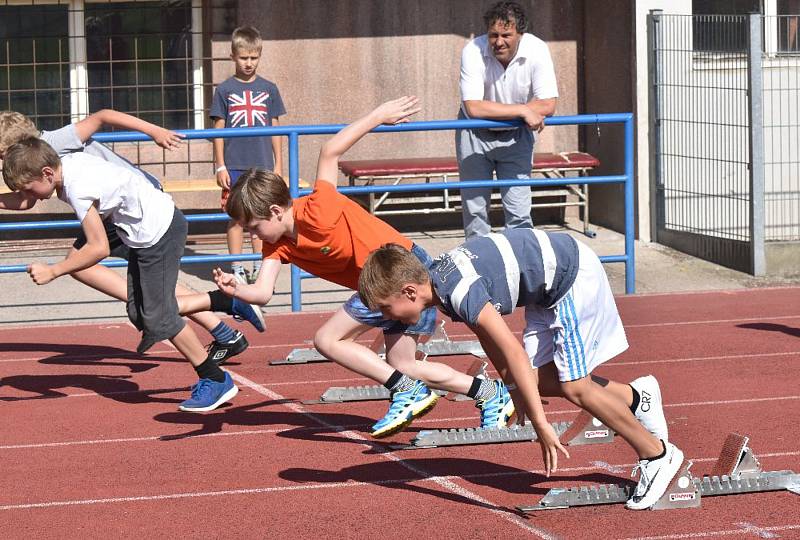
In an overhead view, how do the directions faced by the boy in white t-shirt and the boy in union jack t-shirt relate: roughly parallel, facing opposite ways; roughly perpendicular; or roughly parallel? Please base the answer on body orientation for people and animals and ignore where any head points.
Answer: roughly perpendicular

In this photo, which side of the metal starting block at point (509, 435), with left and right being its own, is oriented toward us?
left

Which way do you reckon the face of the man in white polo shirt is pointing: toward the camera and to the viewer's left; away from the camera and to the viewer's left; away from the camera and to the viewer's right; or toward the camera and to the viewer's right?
toward the camera and to the viewer's left

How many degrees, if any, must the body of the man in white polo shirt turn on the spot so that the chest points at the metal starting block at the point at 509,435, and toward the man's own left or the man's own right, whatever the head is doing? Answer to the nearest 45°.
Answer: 0° — they already face it

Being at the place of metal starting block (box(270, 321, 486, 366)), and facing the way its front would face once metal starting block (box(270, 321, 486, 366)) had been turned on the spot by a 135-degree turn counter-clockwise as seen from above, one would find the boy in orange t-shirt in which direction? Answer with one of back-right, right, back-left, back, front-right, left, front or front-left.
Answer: front-right

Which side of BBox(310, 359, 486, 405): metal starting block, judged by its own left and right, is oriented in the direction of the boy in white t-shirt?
front

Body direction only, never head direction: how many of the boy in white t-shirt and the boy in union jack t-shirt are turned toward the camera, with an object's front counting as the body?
1

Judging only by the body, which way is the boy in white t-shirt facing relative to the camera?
to the viewer's left

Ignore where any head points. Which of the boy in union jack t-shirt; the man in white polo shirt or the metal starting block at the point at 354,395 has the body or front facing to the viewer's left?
the metal starting block

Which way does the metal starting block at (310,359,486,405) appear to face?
to the viewer's left

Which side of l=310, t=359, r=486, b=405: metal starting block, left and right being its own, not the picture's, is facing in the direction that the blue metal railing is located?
right

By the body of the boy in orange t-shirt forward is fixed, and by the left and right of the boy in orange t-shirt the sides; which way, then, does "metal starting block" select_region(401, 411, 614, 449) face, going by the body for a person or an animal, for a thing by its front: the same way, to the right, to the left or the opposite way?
the same way

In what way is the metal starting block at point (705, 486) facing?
to the viewer's left

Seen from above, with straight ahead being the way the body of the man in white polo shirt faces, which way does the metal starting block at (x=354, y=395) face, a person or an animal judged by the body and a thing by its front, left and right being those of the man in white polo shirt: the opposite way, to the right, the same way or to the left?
to the right

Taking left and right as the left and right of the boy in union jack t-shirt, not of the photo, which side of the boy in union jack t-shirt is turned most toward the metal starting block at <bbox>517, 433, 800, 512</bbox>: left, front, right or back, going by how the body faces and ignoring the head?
front

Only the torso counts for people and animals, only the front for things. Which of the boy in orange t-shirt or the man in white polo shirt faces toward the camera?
the man in white polo shirt

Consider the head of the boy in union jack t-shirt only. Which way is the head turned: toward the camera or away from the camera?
toward the camera

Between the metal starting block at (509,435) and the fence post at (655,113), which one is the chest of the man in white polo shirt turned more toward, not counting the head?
the metal starting block
